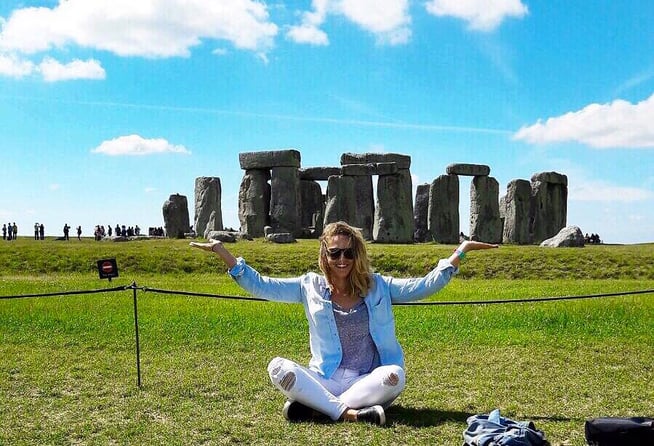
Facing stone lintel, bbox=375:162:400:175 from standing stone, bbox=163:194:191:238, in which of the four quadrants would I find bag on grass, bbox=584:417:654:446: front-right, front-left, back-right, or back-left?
front-right

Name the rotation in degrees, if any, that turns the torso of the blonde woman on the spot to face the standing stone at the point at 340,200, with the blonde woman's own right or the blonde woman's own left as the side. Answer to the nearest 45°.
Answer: approximately 180°

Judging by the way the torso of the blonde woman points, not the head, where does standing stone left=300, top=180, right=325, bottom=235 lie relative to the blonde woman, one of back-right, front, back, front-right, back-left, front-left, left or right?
back

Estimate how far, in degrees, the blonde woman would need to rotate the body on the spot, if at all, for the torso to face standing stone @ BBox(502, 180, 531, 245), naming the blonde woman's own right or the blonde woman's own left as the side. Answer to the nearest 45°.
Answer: approximately 180°

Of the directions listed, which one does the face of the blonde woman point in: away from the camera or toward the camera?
toward the camera

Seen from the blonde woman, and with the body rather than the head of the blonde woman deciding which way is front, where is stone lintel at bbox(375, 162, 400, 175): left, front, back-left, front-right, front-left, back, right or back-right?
back

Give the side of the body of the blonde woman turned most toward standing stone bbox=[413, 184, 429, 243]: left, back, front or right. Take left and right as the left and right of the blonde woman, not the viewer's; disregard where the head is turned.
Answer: back

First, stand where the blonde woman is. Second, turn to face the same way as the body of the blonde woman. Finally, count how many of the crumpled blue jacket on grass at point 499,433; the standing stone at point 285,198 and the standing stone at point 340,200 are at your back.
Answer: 2

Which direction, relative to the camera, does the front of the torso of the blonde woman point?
toward the camera

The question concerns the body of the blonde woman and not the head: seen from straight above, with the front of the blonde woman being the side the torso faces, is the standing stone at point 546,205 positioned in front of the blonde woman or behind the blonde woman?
behind
